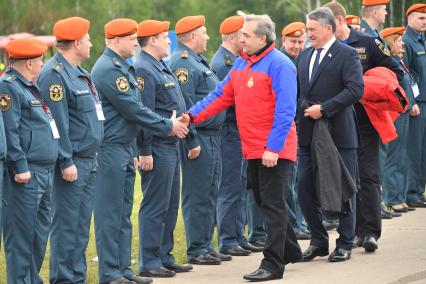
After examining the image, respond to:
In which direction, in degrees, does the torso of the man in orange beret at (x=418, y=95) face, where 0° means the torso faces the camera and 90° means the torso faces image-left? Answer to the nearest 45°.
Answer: approximately 315°

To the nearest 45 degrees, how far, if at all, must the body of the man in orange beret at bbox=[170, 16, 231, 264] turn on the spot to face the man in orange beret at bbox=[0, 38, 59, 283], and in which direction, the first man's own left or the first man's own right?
approximately 135° to the first man's own right

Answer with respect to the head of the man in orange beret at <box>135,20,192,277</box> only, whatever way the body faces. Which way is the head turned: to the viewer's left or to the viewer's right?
to the viewer's right

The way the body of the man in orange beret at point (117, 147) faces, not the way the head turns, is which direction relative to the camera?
to the viewer's right

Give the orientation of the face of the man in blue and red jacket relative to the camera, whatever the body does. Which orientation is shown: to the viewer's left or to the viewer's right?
to the viewer's left

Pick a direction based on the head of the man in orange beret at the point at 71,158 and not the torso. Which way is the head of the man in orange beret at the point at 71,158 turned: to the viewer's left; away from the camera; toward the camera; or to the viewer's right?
to the viewer's right

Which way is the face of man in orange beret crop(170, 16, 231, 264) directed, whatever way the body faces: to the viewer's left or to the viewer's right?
to the viewer's right

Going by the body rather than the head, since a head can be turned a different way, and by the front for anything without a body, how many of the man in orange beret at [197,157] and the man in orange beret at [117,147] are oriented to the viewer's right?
2

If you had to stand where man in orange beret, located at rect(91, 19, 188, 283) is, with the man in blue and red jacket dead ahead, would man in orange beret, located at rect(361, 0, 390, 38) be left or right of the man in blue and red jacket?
left

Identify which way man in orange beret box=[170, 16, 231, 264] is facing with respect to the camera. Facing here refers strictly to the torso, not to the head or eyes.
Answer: to the viewer's right
